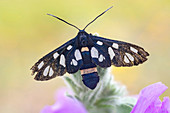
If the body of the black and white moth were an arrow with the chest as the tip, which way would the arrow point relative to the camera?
away from the camera
